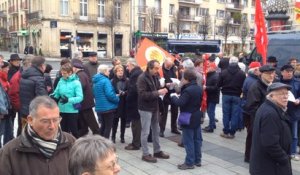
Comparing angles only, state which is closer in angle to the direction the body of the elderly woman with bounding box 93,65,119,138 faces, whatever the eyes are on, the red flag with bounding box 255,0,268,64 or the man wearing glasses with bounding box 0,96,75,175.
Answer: the red flag

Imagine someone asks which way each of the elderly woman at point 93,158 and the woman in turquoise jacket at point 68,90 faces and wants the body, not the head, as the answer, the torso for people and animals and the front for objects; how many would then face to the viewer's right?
1

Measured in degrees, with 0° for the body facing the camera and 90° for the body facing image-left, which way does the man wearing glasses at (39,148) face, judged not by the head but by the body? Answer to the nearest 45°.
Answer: approximately 315°

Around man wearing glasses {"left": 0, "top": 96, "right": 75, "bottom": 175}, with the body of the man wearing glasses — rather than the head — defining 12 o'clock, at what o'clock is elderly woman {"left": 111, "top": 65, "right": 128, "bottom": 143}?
The elderly woman is roughly at 8 o'clock from the man wearing glasses.

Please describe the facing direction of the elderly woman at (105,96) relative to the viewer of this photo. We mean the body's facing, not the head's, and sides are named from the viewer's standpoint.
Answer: facing away from the viewer and to the right of the viewer

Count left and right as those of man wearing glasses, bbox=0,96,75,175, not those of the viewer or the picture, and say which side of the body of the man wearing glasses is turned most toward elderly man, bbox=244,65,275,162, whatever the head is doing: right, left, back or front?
left

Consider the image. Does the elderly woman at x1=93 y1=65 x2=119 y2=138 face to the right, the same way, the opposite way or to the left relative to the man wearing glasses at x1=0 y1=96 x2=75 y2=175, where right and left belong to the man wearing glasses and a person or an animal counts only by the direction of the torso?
to the left

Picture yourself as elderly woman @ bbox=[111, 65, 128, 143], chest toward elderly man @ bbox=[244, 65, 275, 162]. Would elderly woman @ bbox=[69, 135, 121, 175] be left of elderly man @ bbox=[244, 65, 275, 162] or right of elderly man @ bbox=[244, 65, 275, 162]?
right
